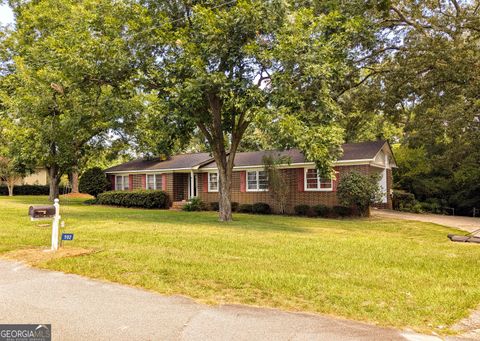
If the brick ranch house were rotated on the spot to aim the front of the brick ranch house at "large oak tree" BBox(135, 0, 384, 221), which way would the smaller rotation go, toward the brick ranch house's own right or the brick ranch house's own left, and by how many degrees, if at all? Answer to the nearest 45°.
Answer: approximately 45° to the brick ranch house's own left

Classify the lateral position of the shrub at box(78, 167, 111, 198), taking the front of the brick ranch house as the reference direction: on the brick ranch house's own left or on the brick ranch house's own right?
on the brick ranch house's own right

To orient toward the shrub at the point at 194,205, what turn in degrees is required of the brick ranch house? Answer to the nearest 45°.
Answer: approximately 45° to its right

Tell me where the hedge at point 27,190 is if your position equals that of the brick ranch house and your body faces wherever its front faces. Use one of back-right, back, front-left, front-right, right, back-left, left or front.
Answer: right

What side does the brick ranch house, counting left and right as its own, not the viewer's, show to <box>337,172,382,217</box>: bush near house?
left

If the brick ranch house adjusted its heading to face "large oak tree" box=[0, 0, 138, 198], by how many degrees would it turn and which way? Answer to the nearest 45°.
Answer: approximately 45° to its right

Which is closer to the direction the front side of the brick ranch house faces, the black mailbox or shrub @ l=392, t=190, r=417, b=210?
the black mailbox
